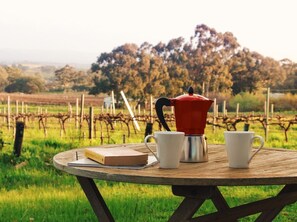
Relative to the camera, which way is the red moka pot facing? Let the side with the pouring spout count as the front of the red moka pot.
to the viewer's right

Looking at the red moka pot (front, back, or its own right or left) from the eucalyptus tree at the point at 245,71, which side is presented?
left

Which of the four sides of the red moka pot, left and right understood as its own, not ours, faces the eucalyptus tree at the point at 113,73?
left
